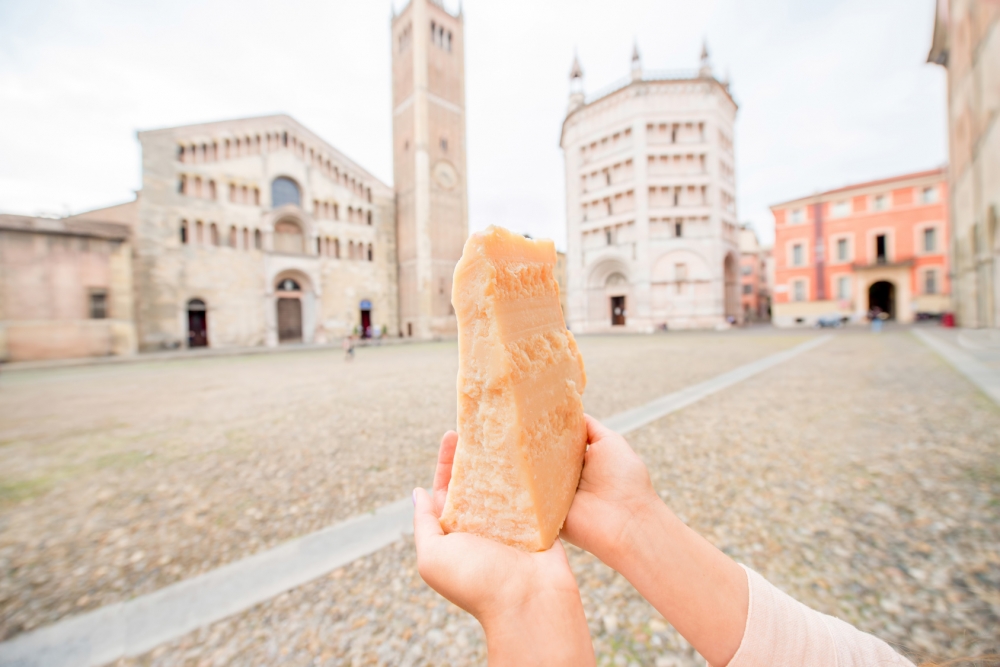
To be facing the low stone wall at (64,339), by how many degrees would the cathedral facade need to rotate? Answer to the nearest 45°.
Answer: approximately 135° to its right

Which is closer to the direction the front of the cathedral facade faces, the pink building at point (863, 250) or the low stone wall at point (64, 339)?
the pink building

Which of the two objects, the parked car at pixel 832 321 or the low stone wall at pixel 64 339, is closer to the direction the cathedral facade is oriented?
the parked car

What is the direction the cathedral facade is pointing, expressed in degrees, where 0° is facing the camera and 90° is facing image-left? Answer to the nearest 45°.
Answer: approximately 315°
